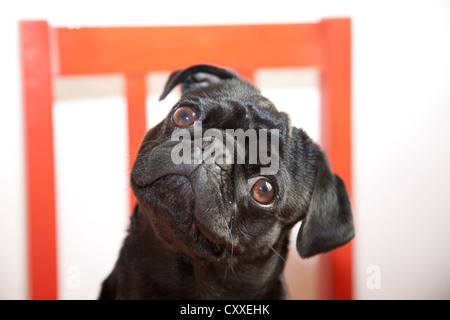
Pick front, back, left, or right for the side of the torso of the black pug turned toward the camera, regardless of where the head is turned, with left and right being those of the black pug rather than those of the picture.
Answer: front
